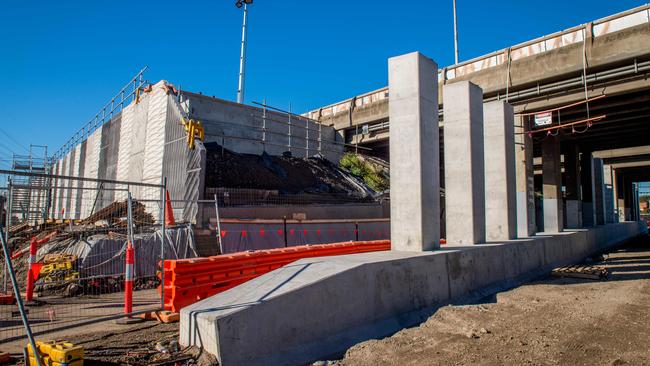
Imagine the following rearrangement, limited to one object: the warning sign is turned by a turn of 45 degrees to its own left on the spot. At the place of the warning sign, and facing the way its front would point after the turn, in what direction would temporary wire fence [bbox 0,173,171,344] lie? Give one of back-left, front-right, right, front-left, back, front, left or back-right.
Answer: right

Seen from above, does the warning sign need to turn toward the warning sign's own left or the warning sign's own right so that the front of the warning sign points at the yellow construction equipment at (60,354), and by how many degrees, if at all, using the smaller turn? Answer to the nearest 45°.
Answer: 0° — it already faces it

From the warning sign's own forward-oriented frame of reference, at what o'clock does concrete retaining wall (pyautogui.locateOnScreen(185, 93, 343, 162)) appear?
The concrete retaining wall is roughly at 3 o'clock from the warning sign.

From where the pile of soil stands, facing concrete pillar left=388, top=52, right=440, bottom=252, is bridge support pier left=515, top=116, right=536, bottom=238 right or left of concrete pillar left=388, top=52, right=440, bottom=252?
left

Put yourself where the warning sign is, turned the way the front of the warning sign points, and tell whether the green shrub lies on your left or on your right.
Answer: on your right

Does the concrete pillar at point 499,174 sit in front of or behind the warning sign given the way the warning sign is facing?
in front

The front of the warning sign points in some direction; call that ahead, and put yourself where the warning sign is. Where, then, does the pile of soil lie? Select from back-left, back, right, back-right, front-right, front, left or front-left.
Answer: right

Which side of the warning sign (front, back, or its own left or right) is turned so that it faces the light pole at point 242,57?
right

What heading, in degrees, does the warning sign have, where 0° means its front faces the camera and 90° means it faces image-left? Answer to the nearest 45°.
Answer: approximately 0°

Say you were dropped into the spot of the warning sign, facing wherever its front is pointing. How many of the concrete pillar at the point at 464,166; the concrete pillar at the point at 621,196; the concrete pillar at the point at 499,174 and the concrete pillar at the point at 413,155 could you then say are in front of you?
3

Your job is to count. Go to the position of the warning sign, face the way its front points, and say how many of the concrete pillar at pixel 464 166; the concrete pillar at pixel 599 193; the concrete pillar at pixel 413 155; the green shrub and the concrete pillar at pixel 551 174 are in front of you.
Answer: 2

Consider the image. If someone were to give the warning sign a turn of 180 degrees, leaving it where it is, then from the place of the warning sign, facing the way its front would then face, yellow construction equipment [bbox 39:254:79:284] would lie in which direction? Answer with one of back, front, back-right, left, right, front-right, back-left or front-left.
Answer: back-left

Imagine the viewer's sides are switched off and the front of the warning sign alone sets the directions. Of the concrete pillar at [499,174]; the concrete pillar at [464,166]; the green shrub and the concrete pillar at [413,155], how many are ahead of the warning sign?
3

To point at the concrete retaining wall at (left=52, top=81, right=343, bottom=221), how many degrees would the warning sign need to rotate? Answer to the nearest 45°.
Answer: approximately 90° to its right
